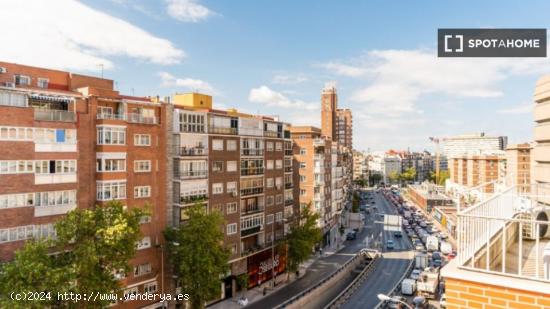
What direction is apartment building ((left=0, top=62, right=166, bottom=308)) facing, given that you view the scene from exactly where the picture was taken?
facing the viewer and to the right of the viewer

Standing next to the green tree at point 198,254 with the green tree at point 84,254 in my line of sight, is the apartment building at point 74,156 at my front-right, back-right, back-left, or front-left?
front-right

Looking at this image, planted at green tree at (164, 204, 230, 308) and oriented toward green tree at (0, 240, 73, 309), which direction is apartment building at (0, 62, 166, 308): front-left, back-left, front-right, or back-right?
front-right

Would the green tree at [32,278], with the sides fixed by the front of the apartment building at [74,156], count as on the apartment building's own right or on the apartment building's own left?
on the apartment building's own right
